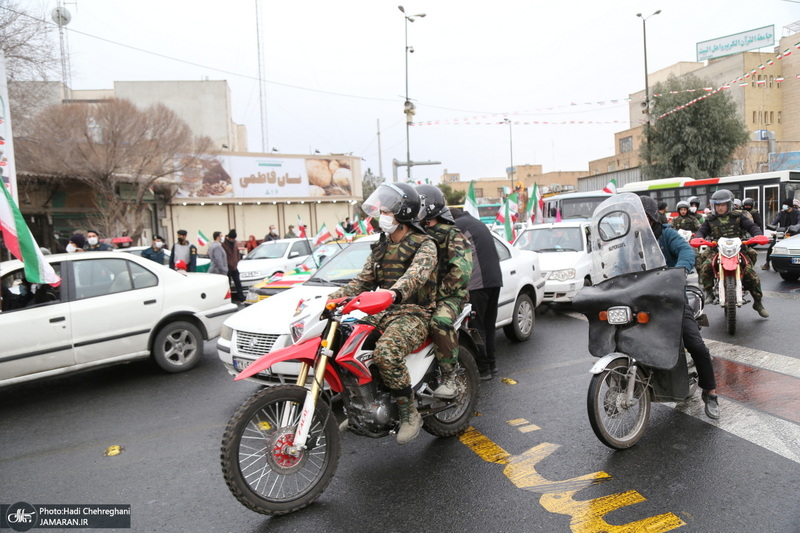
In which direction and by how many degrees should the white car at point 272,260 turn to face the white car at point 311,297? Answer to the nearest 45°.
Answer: approximately 45° to its left

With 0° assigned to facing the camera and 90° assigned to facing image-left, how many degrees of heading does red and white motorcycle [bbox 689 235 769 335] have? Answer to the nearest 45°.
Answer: approximately 0°

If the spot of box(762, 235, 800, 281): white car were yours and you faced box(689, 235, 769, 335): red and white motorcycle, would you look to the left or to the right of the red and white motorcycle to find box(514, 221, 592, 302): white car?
right

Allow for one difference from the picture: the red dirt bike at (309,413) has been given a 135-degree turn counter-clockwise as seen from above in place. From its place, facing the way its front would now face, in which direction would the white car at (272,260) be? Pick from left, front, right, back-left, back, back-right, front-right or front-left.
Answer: left

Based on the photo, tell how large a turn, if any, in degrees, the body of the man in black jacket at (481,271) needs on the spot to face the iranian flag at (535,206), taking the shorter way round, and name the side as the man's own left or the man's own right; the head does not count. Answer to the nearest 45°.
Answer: approximately 45° to the man's own right

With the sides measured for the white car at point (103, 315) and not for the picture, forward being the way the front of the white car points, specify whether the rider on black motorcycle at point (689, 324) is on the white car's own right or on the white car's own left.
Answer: on the white car's own left

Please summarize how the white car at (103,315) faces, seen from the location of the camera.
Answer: facing to the left of the viewer

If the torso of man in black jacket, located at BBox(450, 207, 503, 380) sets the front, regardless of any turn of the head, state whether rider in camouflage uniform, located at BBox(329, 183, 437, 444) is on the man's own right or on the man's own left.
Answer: on the man's own left

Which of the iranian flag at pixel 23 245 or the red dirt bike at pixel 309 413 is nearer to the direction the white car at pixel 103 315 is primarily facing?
the iranian flag
